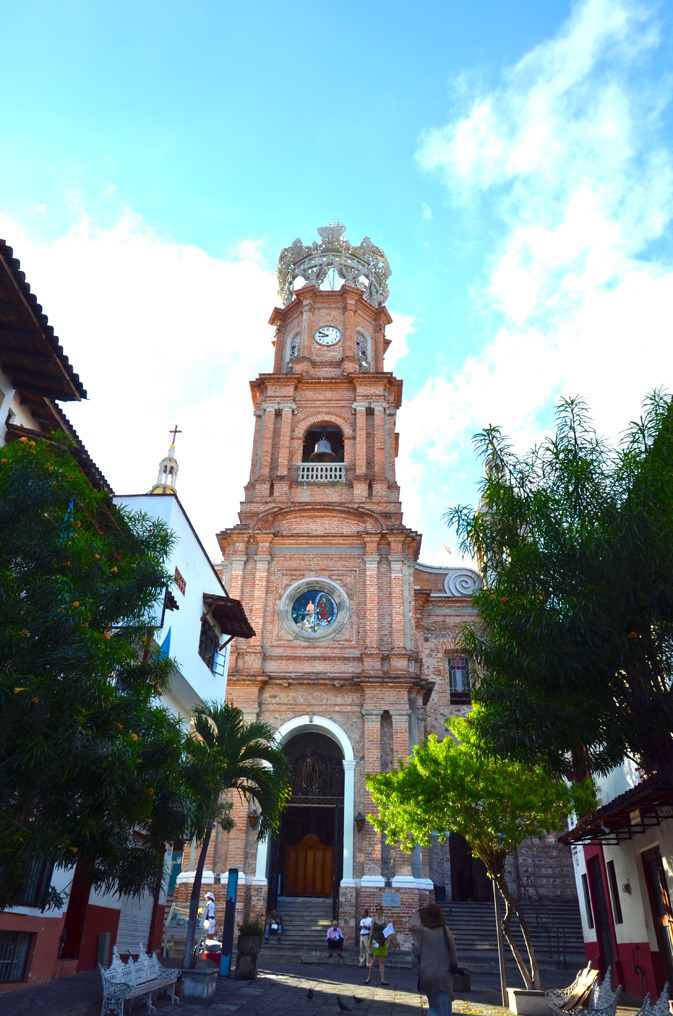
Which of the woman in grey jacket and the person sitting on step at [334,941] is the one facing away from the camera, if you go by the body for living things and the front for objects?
the woman in grey jacket

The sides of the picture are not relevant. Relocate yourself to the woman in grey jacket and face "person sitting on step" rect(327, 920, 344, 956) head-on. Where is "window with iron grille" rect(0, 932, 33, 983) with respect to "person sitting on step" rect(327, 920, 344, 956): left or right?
left

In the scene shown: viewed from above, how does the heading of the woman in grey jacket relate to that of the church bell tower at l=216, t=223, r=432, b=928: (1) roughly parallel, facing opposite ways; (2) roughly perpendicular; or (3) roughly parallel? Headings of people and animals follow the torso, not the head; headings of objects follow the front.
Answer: roughly parallel, facing opposite ways

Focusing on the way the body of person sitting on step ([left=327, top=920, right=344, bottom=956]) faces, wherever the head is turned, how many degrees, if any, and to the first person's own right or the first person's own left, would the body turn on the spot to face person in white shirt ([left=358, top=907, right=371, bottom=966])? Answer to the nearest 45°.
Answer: approximately 45° to the first person's own left

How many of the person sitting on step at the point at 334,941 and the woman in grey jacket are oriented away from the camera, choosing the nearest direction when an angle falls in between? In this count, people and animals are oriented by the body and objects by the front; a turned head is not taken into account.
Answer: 1

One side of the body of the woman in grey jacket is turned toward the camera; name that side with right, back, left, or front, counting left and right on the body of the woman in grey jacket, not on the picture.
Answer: back

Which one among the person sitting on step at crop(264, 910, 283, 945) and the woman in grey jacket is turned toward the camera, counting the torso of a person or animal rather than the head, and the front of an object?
the person sitting on step

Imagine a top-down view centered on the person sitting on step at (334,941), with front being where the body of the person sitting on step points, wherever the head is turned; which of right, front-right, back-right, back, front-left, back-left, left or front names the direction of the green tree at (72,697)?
front

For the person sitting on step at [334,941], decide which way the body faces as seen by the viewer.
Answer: toward the camera

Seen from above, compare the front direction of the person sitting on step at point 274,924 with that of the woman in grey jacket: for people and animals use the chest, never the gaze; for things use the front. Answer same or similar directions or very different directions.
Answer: very different directions

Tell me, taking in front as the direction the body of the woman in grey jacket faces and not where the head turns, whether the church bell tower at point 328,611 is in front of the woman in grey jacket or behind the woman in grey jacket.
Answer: in front

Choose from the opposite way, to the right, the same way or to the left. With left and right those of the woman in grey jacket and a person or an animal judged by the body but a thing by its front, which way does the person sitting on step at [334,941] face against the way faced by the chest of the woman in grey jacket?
the opposite way

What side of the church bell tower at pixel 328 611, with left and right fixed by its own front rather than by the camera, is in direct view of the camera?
front

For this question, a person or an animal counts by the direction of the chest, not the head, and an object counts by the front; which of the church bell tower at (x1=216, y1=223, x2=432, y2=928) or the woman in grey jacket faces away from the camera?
the woman in grey jacket

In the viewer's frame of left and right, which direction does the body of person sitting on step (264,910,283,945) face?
facing the viewer
